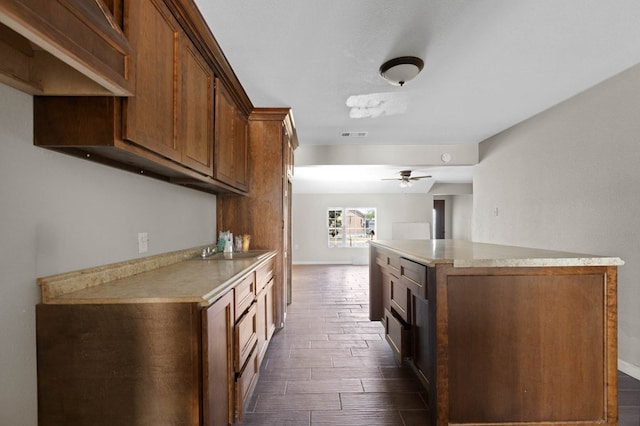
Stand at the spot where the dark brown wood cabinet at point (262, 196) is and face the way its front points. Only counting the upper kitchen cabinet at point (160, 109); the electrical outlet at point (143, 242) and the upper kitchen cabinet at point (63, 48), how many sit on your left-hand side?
0

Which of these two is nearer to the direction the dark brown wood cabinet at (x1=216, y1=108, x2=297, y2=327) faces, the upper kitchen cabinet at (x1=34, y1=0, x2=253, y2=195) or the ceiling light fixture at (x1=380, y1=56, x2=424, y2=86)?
the ceiling light fixture

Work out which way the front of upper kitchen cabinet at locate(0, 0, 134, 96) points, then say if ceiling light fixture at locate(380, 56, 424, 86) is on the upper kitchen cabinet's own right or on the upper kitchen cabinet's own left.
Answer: on the upper kitchen cabinet's own left

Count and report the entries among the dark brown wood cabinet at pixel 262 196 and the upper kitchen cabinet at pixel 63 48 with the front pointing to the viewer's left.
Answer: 0

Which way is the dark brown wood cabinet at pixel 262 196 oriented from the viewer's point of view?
to the viewer's right

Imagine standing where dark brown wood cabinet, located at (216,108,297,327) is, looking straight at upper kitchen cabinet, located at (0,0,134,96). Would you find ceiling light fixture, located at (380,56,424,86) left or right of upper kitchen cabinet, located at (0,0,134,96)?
left

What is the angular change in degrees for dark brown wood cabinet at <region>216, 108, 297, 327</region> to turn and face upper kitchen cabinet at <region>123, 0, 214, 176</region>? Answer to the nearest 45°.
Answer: approximately 90° to its right

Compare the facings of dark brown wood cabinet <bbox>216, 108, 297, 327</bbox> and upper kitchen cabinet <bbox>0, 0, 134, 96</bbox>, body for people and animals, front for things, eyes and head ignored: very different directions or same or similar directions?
same or similar directions

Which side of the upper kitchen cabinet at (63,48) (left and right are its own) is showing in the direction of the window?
left

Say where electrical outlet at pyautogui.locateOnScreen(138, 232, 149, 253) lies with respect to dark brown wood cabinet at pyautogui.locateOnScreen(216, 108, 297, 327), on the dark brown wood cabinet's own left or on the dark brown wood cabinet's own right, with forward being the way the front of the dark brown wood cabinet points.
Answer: on the dark brown wood cabinet's own right

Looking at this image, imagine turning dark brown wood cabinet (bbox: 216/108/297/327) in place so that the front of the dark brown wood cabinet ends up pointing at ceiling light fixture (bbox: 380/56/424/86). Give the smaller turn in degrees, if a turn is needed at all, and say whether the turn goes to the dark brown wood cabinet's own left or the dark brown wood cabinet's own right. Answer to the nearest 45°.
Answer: approximately 45° to the dark brown wood cabinet's own right
